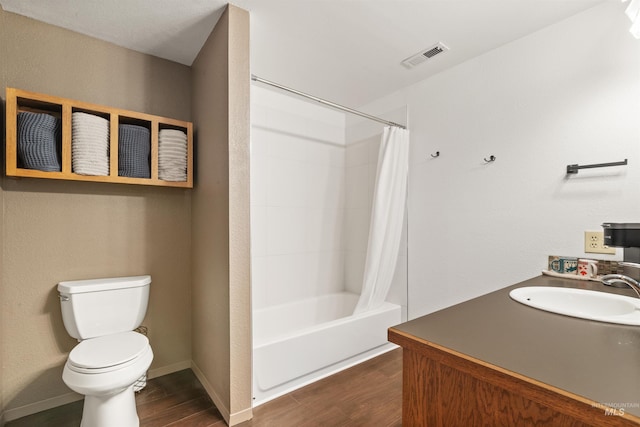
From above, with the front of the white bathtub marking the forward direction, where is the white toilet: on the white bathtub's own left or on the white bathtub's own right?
on the white bathtub's own right

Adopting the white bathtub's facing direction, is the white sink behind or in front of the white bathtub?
in front

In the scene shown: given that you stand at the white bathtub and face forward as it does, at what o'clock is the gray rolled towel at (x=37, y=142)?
The gray rolled towel is roughly at 4 o'clock from the white bathtub.

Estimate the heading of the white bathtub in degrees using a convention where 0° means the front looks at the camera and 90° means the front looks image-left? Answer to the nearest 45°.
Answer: approximately 315°

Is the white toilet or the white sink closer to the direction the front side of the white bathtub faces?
the white sink
